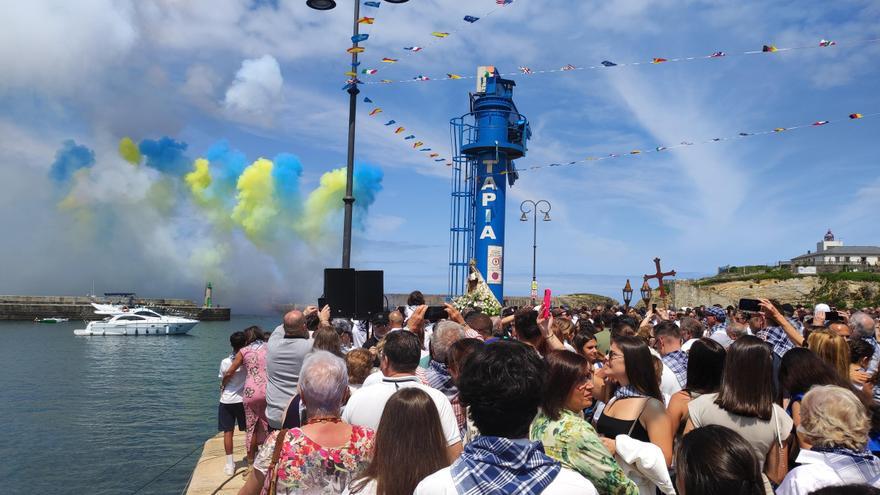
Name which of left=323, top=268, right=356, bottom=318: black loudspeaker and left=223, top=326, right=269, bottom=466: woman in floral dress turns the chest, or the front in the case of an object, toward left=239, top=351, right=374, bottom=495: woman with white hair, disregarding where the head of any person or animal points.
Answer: the black loudspeaker

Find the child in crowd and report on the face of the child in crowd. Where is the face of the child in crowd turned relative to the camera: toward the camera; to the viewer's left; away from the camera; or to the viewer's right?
away from the camera

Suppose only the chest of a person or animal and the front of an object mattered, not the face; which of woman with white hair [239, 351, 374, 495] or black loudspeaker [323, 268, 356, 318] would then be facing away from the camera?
the woman with white hair

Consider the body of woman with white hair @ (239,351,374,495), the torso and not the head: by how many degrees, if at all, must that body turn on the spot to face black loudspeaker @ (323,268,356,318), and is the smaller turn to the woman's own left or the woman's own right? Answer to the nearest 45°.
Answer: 0° — they already face it

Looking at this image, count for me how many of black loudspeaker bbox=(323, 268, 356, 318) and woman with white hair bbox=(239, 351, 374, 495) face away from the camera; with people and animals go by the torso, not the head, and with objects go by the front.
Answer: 1

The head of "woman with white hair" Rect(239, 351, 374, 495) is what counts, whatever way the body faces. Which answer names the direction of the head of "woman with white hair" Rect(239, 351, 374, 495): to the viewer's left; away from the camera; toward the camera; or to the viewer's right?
away from the camera

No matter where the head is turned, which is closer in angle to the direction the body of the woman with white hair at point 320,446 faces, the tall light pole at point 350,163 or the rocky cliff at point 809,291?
the tall light pole

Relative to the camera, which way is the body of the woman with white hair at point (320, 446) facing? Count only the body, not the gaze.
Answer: away from the camera

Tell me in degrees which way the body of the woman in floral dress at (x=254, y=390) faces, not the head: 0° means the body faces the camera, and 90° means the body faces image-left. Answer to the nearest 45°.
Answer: approximately 135°

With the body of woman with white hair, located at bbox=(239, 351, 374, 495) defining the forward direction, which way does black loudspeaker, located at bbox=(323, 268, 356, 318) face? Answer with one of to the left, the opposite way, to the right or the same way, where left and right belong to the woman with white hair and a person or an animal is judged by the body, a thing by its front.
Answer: the opposite way
